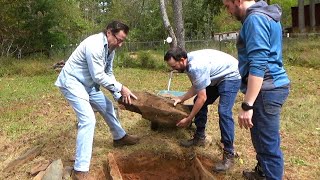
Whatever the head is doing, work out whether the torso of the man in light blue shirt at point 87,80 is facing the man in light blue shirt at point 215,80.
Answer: yes

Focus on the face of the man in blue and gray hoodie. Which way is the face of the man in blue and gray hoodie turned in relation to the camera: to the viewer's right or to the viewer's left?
to the viewer's left

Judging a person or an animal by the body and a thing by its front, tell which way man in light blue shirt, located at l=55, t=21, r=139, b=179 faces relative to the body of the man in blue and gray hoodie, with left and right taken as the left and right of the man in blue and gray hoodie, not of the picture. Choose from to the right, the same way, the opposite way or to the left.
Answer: the opposite way

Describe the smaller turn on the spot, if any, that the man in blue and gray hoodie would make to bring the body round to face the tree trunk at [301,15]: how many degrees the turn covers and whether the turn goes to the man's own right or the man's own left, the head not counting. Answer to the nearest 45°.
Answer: approximately 90° to the man's own right

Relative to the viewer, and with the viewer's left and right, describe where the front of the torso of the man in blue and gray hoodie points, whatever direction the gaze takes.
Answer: facing to the left of the viewer

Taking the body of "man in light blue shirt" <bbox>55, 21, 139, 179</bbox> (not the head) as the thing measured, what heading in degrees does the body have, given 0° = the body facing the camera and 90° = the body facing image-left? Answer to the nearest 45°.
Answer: approximately 270°

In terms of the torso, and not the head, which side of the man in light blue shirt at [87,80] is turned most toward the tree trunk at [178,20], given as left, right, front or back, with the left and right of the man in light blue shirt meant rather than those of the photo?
left

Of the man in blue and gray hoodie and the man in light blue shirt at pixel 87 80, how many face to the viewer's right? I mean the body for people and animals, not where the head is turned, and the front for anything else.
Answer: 1
